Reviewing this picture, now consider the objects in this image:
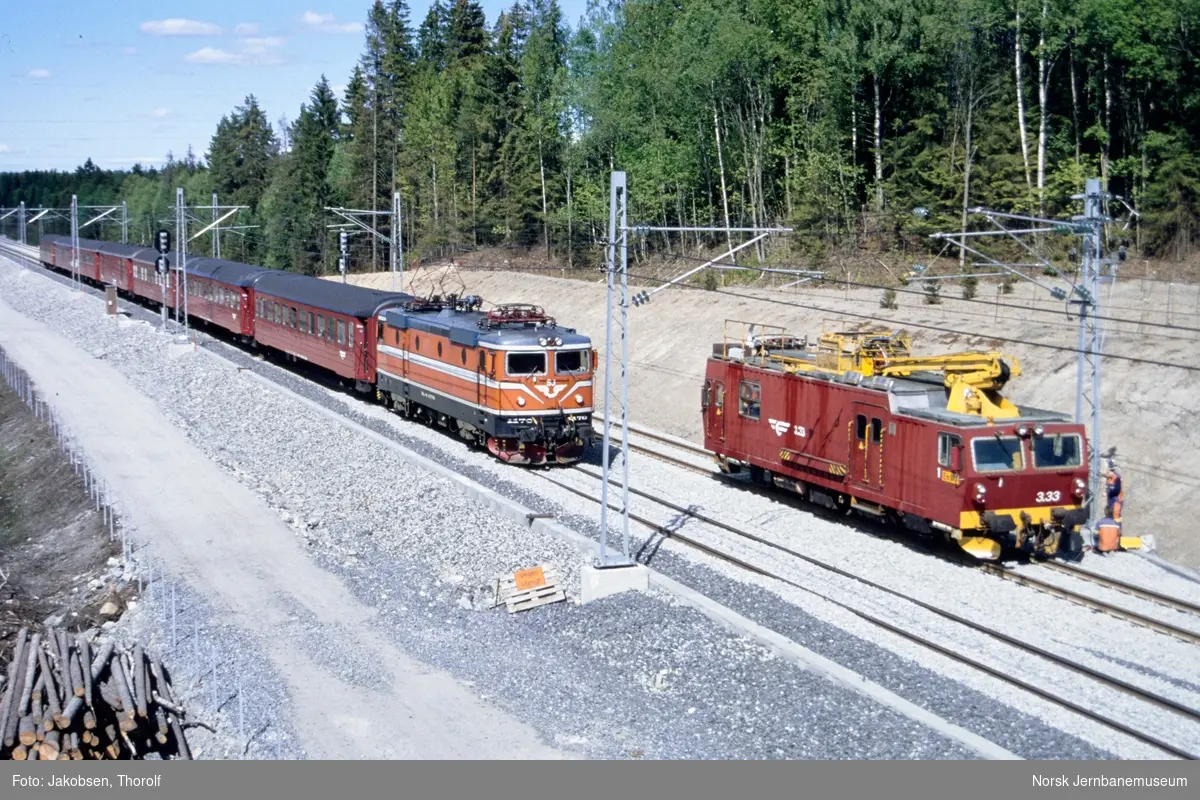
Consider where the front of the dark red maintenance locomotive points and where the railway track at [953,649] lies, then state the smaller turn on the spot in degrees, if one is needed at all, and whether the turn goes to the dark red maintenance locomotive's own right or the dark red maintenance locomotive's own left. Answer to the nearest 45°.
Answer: approximately 45° to the dark red maintenance locomotive's own right

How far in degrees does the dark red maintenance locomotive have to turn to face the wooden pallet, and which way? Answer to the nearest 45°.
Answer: approximately 90° to its right

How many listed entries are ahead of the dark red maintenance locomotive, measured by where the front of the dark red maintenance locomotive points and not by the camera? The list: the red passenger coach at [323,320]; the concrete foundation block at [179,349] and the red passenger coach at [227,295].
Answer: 0

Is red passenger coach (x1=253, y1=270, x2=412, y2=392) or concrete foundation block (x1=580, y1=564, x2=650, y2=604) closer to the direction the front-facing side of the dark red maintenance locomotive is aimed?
the concrete foundation block

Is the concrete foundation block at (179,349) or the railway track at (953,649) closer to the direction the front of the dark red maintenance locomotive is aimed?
the railway track

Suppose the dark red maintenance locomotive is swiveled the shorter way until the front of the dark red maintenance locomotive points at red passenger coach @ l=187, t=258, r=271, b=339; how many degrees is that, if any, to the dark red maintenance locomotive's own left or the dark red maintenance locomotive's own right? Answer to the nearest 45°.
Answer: approximately 180°

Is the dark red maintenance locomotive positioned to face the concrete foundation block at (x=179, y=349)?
no

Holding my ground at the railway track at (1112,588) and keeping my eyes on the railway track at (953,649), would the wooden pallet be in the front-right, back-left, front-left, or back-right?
front-right

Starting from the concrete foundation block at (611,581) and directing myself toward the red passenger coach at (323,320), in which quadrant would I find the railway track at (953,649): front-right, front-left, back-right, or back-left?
back-right

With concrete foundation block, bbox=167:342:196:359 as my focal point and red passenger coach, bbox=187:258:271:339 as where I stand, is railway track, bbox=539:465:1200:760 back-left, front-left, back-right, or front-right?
front-left

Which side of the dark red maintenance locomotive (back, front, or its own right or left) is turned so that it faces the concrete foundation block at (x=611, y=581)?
right
